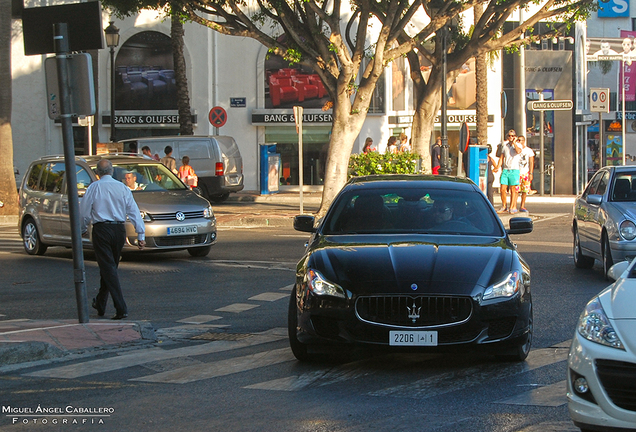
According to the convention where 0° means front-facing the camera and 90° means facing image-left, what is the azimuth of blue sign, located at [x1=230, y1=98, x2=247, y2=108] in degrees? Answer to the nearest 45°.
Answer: approximately 0°

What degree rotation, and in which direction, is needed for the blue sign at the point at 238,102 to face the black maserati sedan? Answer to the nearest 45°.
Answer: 0° — it already faces it

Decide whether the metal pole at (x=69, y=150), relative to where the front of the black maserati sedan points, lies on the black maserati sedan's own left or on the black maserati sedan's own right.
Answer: on the black maserati sedan's own right

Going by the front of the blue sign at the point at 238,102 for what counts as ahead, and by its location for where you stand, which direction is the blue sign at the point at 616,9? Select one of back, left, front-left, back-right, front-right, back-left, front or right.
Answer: left

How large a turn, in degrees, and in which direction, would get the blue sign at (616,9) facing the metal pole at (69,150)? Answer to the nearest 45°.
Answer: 0° — it already faces it

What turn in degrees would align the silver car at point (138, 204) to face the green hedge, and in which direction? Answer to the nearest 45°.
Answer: approximately 90° to its left

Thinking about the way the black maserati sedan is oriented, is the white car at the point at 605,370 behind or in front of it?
in front

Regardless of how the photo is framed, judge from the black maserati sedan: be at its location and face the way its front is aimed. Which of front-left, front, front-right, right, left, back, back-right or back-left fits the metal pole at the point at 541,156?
back

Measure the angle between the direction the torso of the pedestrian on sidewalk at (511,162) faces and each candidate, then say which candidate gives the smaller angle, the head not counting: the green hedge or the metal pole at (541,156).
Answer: the green hedge

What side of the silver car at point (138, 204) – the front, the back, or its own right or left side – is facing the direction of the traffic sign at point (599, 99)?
left

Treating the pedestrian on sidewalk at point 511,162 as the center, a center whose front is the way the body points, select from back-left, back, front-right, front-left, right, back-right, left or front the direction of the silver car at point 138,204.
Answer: front-right

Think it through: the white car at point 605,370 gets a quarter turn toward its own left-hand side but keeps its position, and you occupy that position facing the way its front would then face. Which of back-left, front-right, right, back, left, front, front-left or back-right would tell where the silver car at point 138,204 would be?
back

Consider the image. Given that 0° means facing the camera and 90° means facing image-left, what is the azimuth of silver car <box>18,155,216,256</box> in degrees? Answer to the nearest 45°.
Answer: approximately 315°

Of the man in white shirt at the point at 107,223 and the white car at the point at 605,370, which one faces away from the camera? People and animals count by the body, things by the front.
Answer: the man in white shirt
